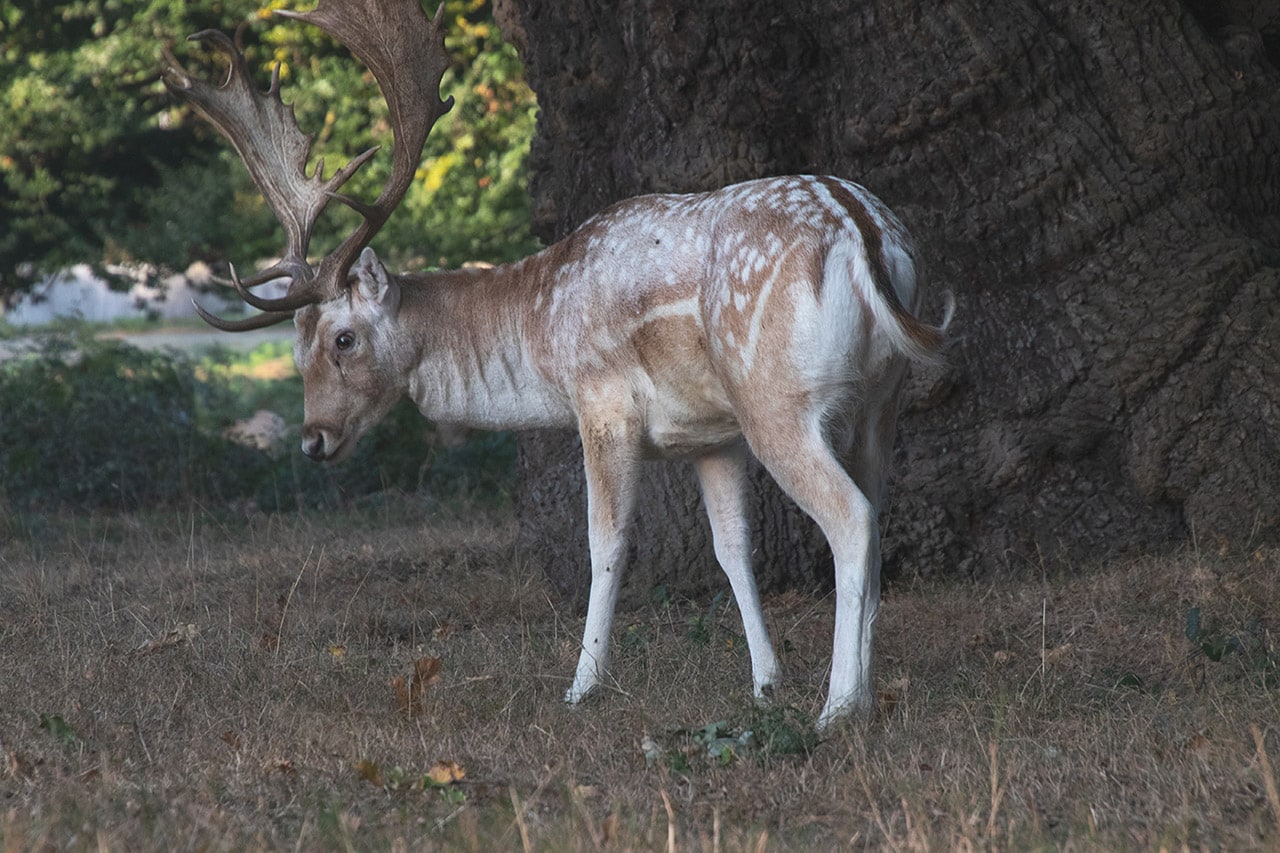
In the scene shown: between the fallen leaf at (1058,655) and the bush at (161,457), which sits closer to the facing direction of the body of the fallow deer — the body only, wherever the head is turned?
the bush

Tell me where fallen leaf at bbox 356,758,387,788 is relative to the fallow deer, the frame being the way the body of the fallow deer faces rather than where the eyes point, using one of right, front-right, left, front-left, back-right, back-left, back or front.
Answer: left

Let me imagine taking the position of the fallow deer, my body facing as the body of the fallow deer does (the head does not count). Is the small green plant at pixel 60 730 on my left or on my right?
on my left

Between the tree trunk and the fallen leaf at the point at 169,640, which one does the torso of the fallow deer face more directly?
the fallen leaf

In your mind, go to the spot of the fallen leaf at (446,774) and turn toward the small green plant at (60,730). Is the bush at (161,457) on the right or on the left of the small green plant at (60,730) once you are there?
right

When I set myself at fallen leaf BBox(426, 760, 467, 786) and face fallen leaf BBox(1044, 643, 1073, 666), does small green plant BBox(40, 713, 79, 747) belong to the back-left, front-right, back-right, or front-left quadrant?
back-left

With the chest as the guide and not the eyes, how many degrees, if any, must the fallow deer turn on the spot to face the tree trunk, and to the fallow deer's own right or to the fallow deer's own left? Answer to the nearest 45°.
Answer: approximately 90° to the fallow deer's own right

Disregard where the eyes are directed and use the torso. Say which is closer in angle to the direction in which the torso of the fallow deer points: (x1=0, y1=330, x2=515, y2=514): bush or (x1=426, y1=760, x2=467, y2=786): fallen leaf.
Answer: the bush

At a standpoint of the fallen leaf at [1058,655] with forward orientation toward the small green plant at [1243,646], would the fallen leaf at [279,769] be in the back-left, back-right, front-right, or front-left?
back-right

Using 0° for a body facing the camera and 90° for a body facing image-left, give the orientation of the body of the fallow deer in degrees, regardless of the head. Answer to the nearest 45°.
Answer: approximately 135°

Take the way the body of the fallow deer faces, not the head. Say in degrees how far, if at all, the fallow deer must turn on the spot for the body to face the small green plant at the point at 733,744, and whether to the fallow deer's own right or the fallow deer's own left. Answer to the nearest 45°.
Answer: approximately 135° to the fallow deer's own left

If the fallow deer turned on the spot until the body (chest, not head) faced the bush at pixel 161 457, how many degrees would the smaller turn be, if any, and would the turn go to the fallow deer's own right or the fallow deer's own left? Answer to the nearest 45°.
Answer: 0° — it already faces it

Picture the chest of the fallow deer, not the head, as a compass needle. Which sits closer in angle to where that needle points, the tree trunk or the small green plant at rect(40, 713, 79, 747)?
the small green plant

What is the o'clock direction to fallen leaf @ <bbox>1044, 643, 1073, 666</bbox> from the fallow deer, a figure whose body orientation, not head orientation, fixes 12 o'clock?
The fallen leaf is roughly at 5 o'clock from the fallow deer.

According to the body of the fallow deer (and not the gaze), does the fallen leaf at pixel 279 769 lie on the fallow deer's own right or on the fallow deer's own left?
on the fallow deer's own left

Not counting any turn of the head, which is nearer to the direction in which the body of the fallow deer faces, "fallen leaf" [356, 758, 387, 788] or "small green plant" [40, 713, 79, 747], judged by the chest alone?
the small green plant

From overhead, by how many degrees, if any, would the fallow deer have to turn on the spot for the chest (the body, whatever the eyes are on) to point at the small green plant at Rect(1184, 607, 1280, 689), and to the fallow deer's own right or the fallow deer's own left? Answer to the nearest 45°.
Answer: approximately 135° to the fallow deer's own right

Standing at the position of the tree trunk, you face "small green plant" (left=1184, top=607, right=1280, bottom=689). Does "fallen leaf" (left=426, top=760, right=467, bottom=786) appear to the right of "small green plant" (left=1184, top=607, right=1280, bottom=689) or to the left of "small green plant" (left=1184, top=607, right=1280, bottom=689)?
right

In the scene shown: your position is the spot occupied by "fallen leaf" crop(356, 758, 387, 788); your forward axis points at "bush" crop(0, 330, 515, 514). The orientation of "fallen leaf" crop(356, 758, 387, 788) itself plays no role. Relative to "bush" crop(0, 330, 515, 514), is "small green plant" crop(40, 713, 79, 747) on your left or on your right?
left
